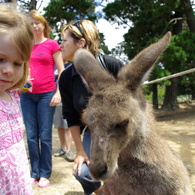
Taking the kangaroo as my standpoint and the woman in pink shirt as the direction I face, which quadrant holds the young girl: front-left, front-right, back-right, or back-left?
front-left

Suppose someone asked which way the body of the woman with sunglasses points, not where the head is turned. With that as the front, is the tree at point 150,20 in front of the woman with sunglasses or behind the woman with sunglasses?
behind

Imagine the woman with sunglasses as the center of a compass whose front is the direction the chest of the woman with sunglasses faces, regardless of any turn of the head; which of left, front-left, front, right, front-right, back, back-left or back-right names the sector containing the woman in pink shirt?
right

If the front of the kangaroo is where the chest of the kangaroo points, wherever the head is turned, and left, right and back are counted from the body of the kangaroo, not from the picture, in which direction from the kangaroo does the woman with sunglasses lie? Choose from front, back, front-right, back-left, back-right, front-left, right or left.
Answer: right

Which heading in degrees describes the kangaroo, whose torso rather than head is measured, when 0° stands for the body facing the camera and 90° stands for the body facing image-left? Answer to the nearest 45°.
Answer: approximately 45°

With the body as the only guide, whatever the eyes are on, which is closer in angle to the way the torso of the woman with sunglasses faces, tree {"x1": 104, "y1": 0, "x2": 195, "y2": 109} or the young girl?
the young girl

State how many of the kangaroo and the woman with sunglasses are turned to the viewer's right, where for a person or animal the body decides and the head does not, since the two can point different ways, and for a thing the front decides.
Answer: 0

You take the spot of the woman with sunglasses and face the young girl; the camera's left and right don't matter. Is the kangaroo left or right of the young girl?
left

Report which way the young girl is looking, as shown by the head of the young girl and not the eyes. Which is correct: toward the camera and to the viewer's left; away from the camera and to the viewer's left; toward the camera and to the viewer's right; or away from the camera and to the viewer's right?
toward the camera and to the viewer's left

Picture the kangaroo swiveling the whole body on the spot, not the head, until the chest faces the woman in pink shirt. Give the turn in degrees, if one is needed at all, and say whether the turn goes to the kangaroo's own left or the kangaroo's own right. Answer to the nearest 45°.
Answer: approximately 90° to the kangaroo's own right

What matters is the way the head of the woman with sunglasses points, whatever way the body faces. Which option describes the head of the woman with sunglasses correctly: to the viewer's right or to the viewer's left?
to the viewer's left

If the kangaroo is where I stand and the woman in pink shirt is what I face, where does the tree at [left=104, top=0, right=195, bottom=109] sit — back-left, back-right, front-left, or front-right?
front-right
